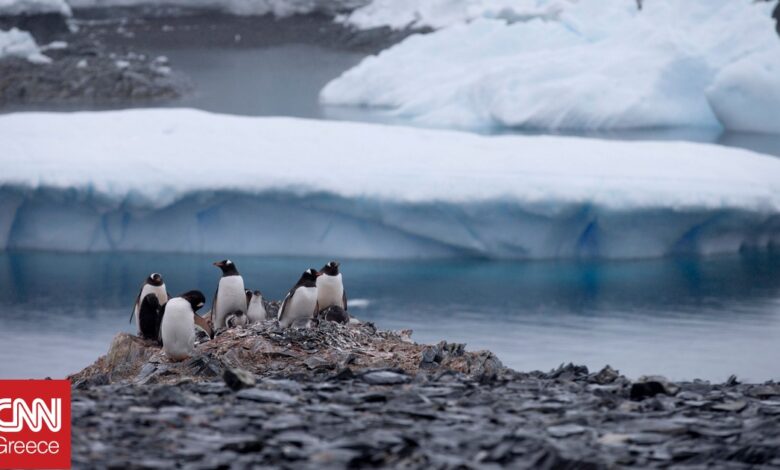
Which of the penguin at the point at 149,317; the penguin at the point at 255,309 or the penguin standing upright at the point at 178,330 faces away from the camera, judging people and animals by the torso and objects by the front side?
the penguin at the point at 149,317

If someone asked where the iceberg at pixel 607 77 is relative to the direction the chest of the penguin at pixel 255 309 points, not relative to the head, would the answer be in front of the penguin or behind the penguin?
behind

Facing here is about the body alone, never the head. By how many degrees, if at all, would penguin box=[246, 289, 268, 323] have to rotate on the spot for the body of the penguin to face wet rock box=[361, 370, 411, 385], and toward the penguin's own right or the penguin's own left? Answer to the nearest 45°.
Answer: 0° — it already faces it

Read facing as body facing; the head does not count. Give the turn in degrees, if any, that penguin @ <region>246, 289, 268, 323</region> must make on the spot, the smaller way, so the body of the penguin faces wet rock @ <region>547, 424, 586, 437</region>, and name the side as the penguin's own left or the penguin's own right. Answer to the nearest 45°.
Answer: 0° — it already faces it

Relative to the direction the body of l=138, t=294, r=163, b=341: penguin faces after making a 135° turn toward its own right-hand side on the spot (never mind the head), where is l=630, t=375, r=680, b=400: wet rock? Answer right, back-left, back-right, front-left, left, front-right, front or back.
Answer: front

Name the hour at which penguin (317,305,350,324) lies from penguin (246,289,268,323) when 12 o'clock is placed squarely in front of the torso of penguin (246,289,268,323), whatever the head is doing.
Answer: penguin (317,305,350,324) is roughly at 10 o'clock from penguin (246,289,268,323).

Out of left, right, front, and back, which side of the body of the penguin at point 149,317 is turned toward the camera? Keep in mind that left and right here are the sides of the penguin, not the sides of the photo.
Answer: back

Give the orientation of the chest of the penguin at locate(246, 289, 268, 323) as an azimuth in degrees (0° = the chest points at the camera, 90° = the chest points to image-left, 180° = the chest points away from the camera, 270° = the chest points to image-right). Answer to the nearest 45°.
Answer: approximately 0°

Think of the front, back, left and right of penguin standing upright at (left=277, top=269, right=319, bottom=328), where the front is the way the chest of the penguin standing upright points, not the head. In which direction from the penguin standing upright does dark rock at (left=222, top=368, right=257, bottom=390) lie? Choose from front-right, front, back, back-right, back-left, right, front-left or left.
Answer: front-right

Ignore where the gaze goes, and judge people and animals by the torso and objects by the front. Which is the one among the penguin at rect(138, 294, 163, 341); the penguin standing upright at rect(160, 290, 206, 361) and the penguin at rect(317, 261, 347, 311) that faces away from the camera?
the penguin at rect(138, 294, 163, 341)

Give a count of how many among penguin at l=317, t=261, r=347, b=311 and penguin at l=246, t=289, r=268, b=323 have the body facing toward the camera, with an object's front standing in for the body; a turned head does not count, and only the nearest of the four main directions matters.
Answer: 2
